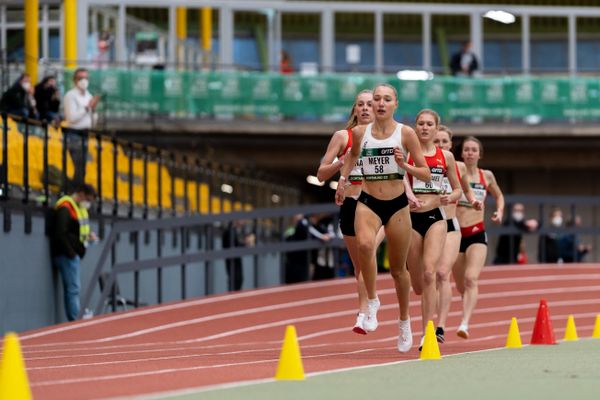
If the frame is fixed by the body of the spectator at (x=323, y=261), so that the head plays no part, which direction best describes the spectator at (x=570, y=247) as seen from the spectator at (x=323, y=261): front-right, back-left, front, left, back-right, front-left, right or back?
back-left

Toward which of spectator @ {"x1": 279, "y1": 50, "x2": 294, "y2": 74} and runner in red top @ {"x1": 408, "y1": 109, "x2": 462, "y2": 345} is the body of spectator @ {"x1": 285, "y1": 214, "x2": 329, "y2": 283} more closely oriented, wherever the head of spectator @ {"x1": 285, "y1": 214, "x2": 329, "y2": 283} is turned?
the runner in red top

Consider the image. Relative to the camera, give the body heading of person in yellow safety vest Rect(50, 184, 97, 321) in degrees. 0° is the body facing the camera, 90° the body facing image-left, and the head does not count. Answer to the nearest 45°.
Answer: approximately 270°

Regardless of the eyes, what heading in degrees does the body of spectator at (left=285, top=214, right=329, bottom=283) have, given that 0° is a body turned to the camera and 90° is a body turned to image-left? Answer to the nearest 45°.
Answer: approximately 315°

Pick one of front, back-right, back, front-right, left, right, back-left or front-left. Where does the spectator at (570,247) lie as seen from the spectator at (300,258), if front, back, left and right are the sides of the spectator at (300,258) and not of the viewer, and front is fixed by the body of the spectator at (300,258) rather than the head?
left

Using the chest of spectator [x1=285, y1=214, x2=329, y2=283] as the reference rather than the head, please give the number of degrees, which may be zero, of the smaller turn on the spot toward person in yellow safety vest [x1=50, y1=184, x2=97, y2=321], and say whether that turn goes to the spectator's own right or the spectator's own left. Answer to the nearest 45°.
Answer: approximately 90° to the spectator's own right

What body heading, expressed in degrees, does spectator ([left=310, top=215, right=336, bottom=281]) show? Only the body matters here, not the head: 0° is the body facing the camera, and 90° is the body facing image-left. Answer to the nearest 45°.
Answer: approximately 0°
